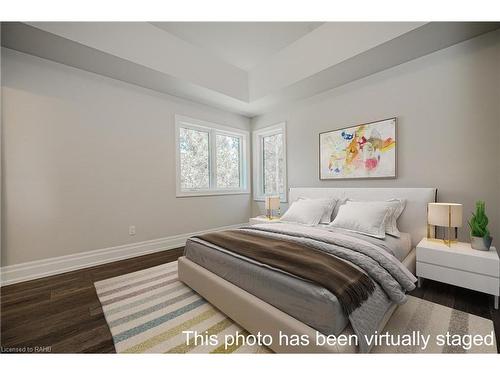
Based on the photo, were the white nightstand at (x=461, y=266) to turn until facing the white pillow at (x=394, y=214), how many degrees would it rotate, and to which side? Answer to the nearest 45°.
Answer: approximately 90° to its right

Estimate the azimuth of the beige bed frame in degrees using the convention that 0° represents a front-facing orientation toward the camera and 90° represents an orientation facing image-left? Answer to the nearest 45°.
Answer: approximately 45°

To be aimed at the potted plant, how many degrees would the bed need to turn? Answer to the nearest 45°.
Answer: approximately 180°

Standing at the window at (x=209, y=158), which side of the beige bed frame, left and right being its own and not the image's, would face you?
right

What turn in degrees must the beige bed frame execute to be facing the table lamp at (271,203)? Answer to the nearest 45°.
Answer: approximately 135° to its right

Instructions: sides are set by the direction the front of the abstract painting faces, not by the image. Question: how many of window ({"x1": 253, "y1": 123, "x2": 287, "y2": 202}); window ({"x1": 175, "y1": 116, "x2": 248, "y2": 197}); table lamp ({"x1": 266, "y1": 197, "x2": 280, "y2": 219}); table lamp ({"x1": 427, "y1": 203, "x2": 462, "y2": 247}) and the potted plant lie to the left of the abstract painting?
2

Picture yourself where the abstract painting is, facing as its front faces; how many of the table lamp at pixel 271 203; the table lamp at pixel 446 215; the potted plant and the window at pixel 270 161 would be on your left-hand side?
2

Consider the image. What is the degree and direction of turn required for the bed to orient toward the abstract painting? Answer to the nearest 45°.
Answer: approximately 180°

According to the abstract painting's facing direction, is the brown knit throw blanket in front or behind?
in front

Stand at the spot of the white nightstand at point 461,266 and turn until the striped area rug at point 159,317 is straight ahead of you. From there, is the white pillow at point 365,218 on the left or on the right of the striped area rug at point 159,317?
right

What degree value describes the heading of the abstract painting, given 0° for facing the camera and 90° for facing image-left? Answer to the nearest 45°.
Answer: approximately 45°
